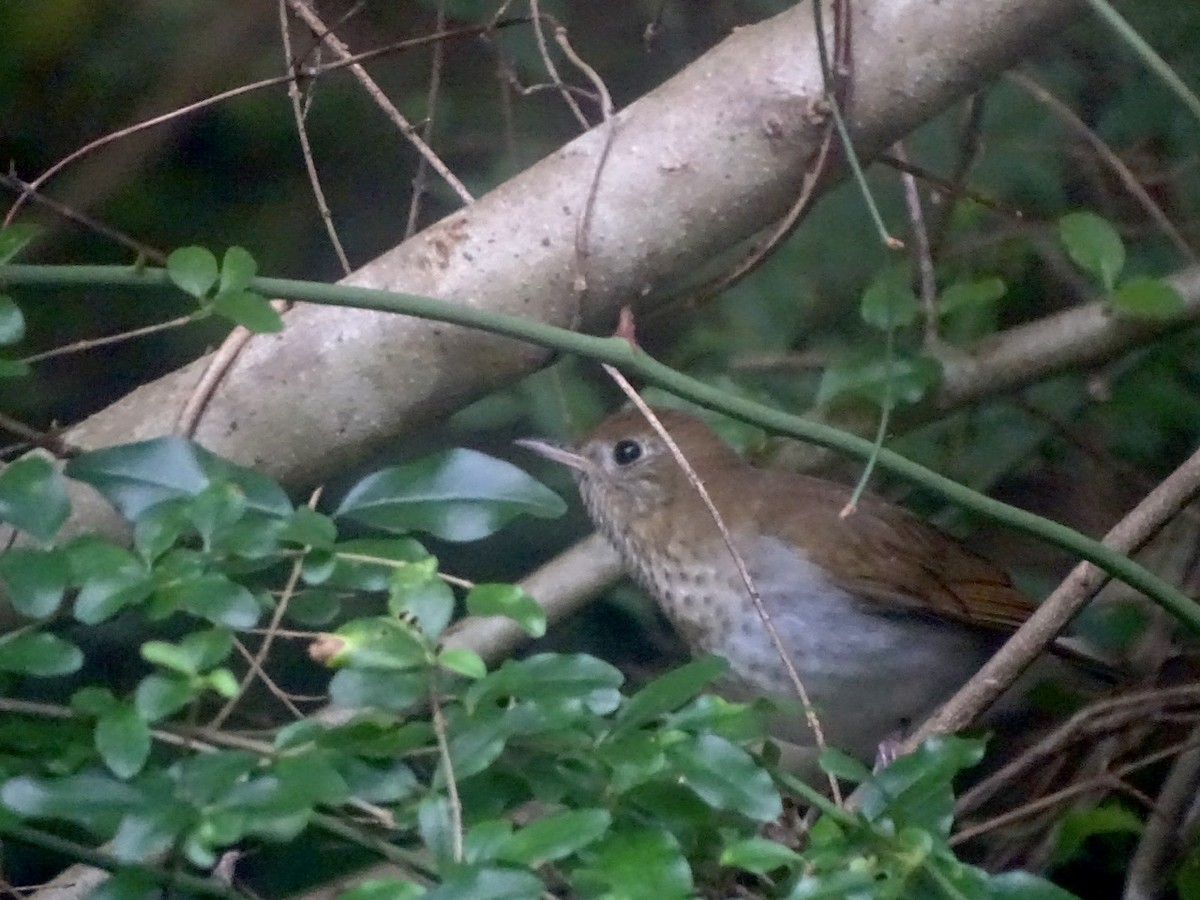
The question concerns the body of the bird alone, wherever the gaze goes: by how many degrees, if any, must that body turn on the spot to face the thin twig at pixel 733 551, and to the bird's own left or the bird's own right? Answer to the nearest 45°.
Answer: approximately 90° to the bird's own left

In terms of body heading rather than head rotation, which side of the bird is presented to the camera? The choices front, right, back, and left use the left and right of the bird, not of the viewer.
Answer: left

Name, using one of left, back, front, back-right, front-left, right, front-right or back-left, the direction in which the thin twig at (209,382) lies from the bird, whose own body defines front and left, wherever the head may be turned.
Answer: front-left
